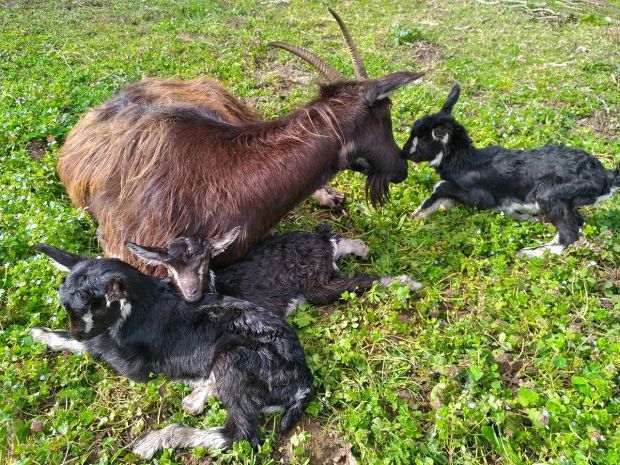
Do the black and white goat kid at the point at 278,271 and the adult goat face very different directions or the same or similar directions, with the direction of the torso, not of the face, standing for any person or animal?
very different directions

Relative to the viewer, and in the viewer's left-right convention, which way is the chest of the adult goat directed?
facing to the right of the viewer

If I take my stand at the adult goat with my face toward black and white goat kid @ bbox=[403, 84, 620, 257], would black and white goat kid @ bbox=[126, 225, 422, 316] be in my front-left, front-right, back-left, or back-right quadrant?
front-right

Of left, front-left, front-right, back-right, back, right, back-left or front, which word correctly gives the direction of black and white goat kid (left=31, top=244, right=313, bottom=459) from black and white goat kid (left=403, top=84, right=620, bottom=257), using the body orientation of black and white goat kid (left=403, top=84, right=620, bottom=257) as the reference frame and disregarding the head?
front-left

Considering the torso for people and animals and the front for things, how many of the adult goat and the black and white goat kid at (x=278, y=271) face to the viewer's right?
1

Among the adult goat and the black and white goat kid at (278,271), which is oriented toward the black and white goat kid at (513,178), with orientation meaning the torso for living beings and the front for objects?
the adult goat

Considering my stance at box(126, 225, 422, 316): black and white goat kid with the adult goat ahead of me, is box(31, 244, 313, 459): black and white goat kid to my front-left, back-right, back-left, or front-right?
back-left

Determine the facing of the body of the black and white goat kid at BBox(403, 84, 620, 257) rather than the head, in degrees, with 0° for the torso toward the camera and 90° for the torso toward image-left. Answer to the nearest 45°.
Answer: approximately 90°

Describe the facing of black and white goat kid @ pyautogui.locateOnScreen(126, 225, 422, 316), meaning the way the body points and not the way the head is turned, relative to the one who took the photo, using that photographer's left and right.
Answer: facing to the left of the viewer

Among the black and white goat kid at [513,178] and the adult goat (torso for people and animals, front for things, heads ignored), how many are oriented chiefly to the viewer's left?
1

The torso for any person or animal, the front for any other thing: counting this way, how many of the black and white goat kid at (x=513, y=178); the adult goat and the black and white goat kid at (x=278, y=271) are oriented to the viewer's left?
2

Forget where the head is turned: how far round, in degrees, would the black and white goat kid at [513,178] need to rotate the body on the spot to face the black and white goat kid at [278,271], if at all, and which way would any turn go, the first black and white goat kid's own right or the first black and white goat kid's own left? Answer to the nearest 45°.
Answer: approximately 45° to the first black and white goat kid's own left

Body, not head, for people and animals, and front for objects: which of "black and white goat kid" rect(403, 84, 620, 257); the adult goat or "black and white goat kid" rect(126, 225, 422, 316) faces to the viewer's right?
the adult goat

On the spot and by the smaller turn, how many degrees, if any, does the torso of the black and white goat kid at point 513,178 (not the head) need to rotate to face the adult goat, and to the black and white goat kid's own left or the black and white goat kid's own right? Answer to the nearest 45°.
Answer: approximately 45° to the black and white goat kid's own left

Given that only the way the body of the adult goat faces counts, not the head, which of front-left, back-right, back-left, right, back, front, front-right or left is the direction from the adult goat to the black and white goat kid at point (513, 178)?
front
